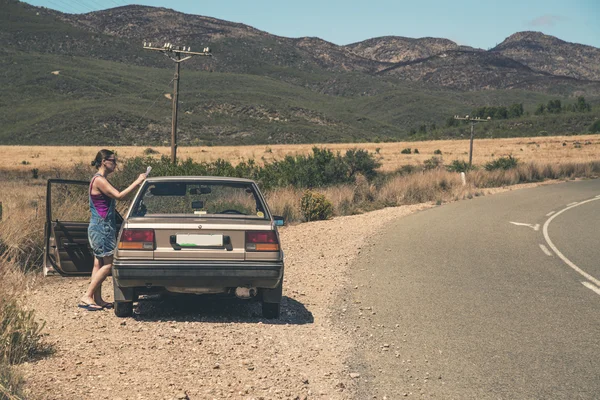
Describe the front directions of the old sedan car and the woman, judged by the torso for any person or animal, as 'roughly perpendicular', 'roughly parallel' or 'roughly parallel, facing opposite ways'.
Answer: roughly perpendicular

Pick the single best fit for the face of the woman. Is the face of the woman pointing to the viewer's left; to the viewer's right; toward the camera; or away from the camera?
to the viewer's right

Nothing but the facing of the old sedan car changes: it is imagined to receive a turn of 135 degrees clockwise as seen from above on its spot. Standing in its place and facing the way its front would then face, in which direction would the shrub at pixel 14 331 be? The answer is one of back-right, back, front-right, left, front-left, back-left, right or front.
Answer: right

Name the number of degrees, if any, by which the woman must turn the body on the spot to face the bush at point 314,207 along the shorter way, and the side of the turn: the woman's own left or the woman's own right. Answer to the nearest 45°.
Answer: approximately 45° to the woman's own left

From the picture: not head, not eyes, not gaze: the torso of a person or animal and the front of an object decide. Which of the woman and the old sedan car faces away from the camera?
the old sedan car

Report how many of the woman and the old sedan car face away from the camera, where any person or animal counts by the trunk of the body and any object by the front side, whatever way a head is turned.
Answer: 1

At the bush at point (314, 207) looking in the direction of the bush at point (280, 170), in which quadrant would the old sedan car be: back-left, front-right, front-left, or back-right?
back-left

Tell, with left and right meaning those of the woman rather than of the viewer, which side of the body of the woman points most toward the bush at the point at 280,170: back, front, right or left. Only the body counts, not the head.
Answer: left

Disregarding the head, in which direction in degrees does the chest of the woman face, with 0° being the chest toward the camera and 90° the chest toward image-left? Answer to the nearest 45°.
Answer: approximately 270°

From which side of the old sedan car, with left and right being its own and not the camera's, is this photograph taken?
back
